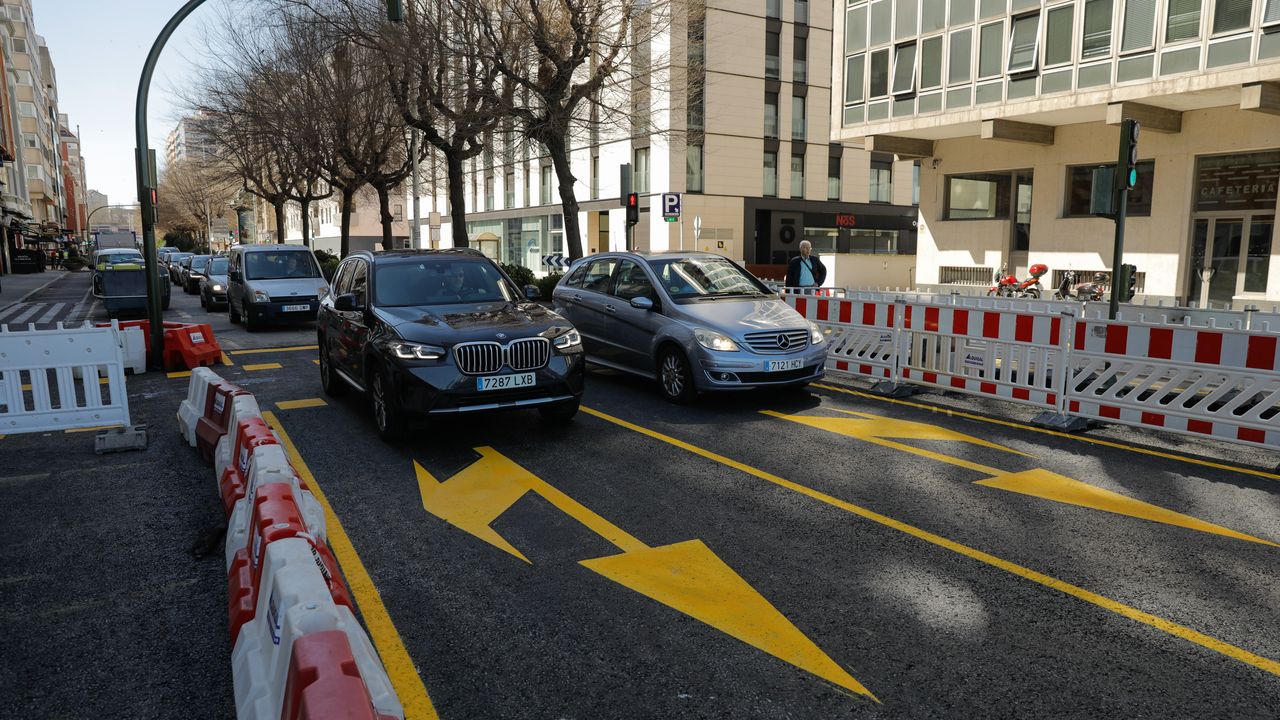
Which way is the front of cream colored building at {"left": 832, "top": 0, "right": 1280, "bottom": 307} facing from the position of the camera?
facing the viewer and to the left of the viewer

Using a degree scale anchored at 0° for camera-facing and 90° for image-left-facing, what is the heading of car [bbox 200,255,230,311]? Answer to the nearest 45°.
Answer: approximately 315°

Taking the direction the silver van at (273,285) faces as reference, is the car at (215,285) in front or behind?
behind

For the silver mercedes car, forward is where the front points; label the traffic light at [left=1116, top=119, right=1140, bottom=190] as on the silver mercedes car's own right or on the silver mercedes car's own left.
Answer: on the silver mercedes car's own left

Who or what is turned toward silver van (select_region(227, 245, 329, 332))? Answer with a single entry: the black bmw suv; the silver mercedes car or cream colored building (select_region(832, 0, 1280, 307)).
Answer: the cream colored building

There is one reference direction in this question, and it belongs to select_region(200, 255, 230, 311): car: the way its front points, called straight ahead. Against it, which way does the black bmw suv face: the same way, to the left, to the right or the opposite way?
the same way

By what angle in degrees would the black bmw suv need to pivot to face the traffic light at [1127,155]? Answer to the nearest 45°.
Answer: approximately 45° to its left

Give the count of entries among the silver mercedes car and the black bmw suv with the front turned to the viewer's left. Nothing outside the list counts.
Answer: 0

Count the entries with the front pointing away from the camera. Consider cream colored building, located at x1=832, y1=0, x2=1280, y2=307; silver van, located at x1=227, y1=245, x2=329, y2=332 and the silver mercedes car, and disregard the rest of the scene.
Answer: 0

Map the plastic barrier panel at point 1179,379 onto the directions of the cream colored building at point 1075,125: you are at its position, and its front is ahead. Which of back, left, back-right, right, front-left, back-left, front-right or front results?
front-left

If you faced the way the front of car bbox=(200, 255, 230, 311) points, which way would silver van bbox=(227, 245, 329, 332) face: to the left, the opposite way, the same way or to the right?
the same way

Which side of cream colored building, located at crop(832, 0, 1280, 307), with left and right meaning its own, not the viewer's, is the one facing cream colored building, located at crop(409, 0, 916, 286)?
right

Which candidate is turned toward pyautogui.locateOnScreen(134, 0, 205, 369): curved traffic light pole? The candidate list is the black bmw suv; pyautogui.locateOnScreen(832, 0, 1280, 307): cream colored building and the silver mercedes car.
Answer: the cream colored building

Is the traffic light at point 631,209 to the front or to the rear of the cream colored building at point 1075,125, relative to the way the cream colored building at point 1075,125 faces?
to the front

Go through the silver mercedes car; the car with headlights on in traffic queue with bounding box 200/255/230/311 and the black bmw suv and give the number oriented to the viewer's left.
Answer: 0

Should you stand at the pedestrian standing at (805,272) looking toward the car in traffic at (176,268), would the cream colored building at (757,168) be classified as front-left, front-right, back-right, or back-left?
front-right

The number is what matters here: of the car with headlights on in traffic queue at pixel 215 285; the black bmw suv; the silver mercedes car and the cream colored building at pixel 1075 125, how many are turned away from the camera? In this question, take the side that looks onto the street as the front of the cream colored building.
0
